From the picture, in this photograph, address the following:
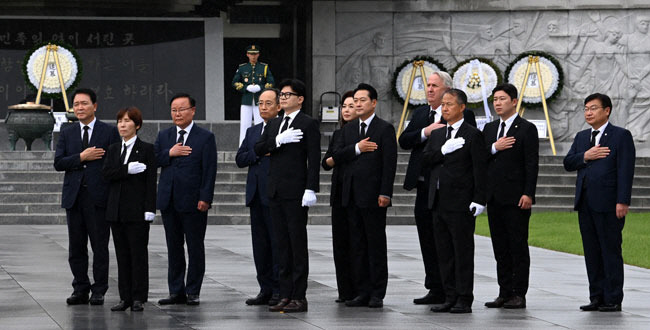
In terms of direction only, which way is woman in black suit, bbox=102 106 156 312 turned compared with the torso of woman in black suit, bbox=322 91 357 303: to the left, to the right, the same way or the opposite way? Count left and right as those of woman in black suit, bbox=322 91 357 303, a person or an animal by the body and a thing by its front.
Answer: the same way

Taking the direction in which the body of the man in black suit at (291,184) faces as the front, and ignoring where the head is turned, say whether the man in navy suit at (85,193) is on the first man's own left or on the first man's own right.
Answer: on the first man's own right

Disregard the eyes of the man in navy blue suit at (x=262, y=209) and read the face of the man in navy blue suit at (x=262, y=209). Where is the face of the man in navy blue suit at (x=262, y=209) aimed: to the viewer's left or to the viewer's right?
to the viewer's left

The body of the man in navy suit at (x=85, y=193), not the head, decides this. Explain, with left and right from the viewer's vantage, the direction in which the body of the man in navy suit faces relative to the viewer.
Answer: facing the viewer and to the left of the viewer

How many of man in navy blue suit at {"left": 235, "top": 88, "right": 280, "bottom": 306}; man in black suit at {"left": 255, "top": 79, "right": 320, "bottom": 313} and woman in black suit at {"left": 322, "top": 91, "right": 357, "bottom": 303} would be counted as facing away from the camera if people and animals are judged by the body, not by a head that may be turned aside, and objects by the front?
0

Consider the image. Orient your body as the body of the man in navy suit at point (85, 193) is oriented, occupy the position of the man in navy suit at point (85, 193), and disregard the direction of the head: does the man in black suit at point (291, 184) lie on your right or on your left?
on your left

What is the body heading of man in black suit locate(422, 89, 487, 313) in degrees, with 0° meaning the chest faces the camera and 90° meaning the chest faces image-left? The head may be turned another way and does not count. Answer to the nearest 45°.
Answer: approximately 45°

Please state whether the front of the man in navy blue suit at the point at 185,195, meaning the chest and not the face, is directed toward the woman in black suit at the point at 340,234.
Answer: no

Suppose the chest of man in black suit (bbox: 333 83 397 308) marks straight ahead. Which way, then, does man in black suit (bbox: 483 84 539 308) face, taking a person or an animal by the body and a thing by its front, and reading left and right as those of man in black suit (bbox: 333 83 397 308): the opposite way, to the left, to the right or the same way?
the same way

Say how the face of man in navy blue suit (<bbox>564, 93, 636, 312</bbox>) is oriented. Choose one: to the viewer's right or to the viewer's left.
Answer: to the viewer's left

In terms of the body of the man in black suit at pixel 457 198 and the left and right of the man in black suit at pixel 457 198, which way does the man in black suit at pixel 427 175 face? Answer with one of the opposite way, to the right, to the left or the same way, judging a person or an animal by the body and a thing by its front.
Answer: the same way

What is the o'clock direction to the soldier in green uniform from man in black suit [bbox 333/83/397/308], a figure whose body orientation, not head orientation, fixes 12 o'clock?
The soldier in green uniform is roughly at 4 o'clock from the man in black suit.

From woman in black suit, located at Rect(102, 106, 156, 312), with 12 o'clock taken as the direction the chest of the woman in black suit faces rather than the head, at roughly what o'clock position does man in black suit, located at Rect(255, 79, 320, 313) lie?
The man in black suit is roughly at 8 o'clock from the woman in black suit.

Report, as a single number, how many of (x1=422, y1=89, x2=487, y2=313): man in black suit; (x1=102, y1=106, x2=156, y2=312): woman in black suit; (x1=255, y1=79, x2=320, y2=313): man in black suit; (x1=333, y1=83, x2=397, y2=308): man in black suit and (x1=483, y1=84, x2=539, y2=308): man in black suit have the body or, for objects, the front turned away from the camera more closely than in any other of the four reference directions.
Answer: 0

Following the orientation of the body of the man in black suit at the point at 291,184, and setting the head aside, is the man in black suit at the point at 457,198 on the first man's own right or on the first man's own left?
on the first man's own left

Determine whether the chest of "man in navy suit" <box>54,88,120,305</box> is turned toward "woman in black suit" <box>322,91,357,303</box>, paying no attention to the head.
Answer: no

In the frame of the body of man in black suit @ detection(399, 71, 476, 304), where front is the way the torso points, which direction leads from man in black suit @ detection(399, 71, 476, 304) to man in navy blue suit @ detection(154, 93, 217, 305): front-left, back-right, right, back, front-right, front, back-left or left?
front-right
